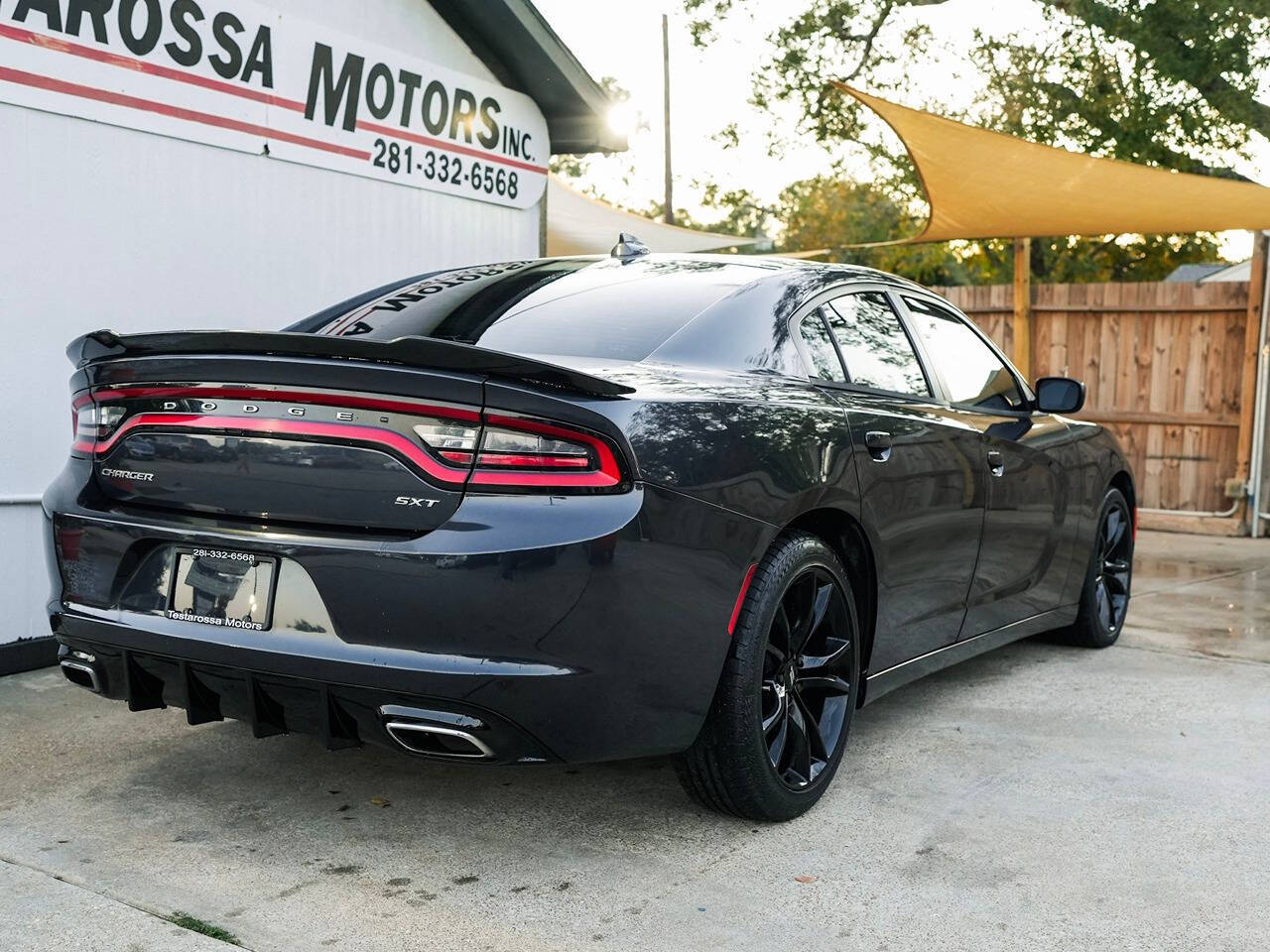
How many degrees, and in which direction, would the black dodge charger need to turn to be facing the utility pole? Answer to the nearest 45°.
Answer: approximately 45° to its left

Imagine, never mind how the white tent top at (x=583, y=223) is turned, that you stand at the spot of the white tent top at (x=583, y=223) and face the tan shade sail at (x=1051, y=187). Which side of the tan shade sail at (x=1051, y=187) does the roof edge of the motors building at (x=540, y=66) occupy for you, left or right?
right

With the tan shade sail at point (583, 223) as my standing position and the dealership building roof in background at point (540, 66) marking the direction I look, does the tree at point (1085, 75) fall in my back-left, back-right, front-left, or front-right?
back-left

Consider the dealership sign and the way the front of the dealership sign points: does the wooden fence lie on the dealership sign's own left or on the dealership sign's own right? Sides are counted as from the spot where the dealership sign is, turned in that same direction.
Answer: on the dealership sign's own left

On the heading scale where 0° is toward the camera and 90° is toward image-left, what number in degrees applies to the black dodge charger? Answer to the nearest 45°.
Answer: approximately 225°

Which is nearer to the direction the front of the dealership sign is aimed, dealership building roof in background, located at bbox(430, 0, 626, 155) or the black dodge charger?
the black dodge charger

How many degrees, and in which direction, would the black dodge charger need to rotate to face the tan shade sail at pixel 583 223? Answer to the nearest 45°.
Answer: approximately 45° to its left

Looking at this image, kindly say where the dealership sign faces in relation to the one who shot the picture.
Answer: facing the viewer and to the right of the viewer

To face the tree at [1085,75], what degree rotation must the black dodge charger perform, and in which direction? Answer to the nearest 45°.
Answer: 0° — it already faces it

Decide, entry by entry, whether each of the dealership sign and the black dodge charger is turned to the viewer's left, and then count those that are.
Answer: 0

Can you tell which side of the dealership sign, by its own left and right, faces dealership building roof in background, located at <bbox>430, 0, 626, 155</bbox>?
left

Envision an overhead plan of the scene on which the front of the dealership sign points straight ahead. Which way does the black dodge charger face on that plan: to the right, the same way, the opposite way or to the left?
to the left
